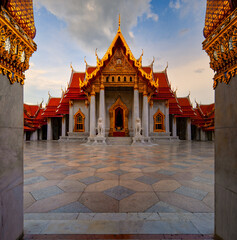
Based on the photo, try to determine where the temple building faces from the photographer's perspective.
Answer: facing the viewer

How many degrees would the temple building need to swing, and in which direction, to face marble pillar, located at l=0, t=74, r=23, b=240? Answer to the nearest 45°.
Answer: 0° — it already faces it

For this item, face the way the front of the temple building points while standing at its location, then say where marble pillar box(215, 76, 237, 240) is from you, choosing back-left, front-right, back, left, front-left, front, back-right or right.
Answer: front
